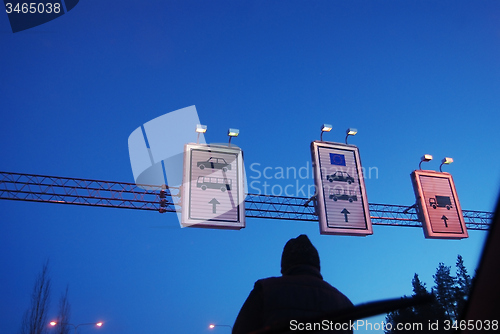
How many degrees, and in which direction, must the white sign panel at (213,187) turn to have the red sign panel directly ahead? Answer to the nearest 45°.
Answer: approximately 90° to its left

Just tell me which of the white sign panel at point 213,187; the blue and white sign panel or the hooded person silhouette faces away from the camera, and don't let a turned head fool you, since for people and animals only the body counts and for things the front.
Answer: the hooded person silhouette

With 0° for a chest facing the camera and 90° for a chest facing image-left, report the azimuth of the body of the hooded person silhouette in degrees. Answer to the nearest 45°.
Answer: approximately 180°

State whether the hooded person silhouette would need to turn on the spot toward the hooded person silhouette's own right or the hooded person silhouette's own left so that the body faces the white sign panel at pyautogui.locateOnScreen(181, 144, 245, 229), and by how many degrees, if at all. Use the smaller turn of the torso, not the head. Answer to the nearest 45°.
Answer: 0° — they already face it

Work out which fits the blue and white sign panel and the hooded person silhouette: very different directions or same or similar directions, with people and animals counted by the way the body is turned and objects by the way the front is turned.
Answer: very different directions

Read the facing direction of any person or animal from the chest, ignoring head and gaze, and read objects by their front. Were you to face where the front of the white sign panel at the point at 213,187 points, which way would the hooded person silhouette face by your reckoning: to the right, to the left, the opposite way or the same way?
the opposite way

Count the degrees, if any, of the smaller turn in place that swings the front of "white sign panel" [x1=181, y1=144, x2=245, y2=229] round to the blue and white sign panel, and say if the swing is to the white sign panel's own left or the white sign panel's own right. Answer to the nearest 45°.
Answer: approximately 90° to the white sign panel's own left

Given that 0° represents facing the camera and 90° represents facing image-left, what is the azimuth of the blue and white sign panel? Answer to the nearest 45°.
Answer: approximately 0°

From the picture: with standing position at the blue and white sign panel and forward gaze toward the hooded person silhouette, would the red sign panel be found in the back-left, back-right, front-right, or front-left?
back-left
